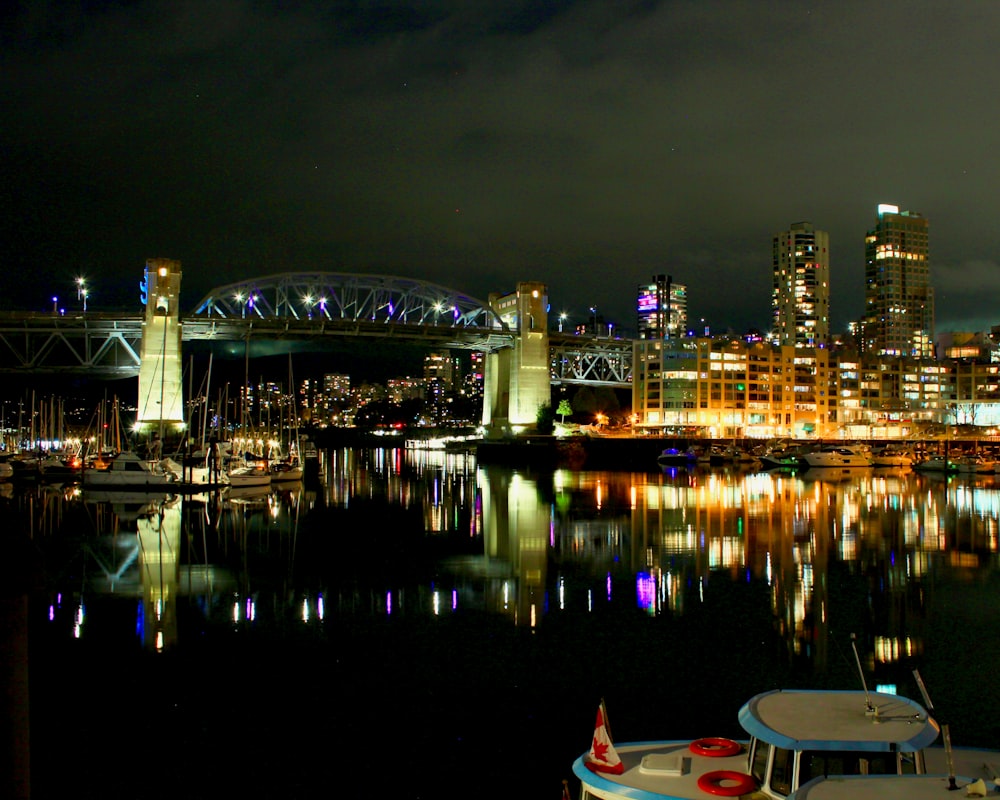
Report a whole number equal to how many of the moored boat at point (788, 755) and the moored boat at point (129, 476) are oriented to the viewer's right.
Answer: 1

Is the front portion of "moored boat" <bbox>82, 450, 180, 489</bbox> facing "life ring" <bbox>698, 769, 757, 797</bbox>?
no
